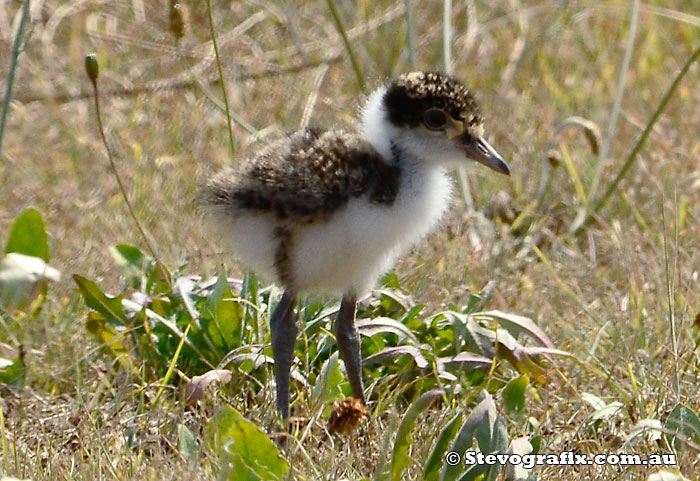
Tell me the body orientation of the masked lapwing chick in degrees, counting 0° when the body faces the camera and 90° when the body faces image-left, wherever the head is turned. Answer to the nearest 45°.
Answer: approximately 270°

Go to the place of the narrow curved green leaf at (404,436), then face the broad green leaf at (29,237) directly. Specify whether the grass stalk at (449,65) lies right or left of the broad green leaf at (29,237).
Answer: right
